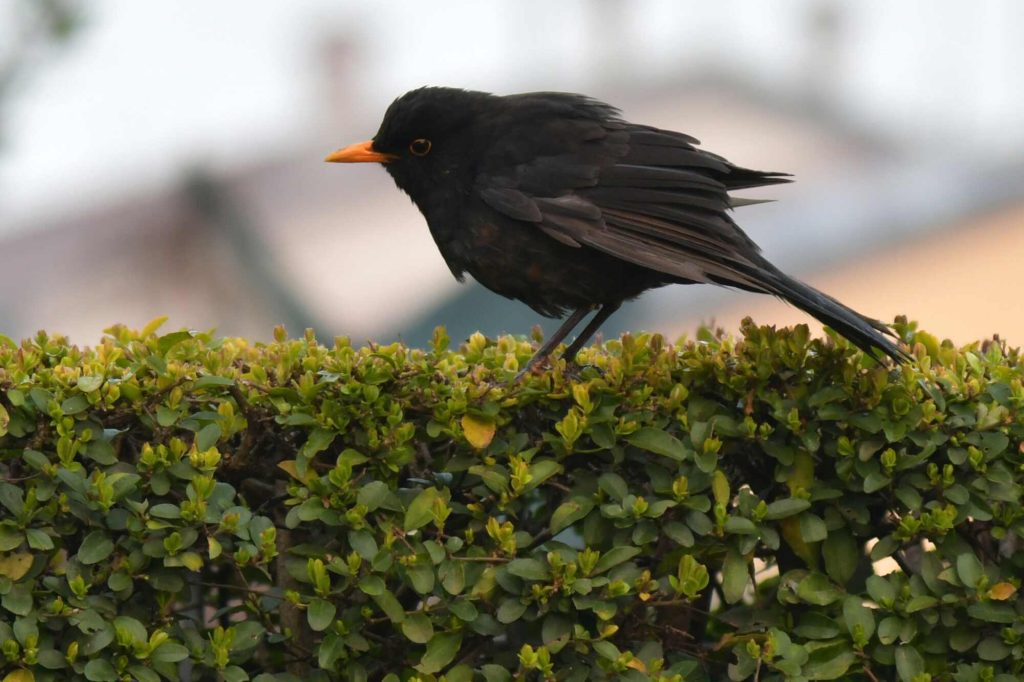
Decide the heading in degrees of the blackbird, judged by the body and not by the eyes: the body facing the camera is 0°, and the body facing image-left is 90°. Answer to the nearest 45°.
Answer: approximately 90°
